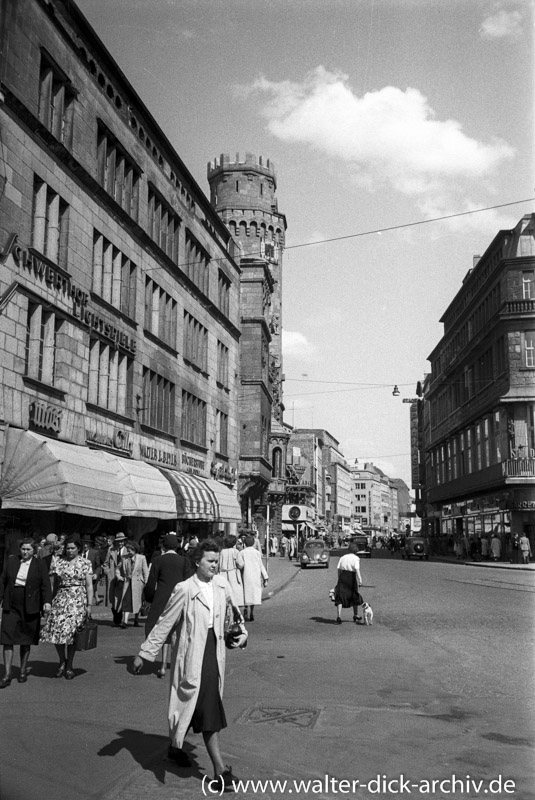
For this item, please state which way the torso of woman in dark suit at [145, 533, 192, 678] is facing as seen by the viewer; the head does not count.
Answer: away from the camera

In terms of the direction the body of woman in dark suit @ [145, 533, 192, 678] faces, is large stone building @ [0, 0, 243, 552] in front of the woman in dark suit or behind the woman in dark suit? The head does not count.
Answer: in front

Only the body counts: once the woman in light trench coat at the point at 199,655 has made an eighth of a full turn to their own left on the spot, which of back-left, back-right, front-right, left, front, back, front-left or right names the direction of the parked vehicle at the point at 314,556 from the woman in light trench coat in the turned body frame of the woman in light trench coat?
left

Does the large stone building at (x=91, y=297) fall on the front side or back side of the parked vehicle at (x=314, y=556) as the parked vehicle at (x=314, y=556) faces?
on the front side

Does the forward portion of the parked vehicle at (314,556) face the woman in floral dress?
yes

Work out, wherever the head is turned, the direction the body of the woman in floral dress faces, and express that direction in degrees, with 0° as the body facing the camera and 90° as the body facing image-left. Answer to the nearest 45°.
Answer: approximately 0°

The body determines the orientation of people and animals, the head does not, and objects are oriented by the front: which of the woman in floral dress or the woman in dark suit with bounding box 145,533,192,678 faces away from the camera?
the woman in dark suit

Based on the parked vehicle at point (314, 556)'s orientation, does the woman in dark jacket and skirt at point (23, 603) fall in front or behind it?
in front

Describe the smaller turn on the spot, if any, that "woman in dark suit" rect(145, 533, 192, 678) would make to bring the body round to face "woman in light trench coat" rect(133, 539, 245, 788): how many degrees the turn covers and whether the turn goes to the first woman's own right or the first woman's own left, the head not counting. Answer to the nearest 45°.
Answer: approximately 180°

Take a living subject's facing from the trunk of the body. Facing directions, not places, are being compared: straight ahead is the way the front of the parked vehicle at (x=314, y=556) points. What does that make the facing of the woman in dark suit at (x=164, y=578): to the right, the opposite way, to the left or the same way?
the opposite way

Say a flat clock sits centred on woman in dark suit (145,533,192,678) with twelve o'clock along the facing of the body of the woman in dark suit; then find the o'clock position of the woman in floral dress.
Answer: The woman in floral dress is roughly at 8 o'clock from the woman in dark suit.

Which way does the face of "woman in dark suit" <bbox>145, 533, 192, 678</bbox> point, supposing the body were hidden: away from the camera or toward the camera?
away from the camera

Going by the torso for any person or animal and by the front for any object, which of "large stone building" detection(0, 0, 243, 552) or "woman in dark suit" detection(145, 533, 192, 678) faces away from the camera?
the woman in dark suit
